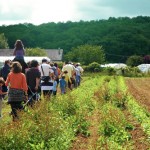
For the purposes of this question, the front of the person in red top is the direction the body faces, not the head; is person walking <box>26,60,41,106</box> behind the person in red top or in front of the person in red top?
in front

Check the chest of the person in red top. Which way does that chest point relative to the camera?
away from the camera

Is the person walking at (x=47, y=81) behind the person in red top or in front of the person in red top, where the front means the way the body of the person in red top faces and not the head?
in front
